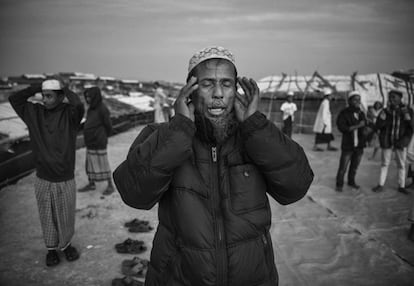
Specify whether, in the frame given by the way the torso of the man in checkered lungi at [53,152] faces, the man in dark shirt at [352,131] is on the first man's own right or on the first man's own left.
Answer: on the first man's own left

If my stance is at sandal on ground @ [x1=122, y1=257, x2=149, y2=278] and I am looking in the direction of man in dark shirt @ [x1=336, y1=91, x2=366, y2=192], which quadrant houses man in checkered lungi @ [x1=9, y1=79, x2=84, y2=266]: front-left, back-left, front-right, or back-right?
back-left

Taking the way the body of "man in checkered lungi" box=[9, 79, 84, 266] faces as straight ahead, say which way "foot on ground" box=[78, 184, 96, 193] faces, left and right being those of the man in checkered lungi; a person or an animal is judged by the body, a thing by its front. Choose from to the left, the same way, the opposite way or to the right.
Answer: to the right

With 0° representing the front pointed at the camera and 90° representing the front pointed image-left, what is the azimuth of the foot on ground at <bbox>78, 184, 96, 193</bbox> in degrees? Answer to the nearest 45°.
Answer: approximately 90°

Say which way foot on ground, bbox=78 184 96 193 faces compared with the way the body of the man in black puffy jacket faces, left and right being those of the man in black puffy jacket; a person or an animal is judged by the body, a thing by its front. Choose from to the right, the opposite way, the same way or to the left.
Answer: to the right
